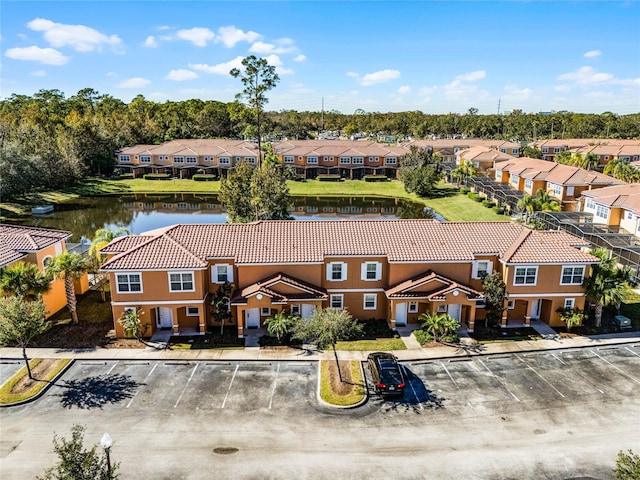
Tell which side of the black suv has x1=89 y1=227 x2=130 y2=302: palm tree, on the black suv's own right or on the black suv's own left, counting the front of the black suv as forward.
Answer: on the black suv's own left

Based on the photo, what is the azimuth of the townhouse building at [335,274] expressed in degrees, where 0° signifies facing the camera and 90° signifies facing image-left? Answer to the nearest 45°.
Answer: approximately 0°

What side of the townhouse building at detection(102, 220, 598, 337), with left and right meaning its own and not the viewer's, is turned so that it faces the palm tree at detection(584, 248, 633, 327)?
left

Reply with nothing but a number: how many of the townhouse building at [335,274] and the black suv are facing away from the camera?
1

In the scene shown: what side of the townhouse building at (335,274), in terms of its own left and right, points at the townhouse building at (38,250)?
right

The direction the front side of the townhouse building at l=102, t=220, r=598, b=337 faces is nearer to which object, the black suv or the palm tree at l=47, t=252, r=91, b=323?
the black suv

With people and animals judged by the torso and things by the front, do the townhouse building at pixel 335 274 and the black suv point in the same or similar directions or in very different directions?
very different directions

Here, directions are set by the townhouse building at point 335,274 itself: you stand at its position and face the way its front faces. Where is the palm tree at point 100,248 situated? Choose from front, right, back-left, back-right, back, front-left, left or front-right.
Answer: right

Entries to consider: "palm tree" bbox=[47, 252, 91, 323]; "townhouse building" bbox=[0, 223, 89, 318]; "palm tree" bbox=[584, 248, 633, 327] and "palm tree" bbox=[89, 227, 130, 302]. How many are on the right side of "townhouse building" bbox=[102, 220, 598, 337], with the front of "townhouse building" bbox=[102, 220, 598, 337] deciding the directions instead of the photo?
3

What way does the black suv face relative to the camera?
away from the camera

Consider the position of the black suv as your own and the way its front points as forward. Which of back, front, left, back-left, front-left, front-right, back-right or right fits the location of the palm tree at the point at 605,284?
front-right

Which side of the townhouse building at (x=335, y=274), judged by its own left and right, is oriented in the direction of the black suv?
front

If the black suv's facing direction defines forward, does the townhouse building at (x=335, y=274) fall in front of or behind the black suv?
in front

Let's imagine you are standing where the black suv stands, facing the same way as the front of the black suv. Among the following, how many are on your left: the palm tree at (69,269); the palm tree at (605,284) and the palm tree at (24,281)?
2

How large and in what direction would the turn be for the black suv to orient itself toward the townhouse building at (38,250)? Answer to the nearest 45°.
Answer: approximately 90° to its left
